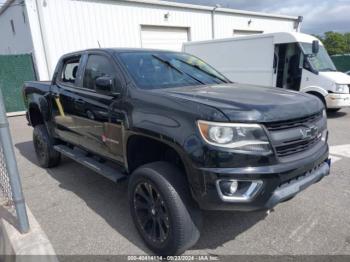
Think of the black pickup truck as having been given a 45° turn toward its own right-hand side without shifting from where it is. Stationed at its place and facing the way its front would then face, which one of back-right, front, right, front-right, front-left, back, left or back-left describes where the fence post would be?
right

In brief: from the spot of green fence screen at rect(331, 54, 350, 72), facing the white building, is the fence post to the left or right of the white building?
left

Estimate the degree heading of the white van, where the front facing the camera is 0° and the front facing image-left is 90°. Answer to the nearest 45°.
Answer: approximately 315°

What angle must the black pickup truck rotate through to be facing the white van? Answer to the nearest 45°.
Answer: approximately 90° to its left

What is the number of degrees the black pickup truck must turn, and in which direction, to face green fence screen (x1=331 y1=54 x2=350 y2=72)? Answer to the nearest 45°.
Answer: approximately 90° to its left

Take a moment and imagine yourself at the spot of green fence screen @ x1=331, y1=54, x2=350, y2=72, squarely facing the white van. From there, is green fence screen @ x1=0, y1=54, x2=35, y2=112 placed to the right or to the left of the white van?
right

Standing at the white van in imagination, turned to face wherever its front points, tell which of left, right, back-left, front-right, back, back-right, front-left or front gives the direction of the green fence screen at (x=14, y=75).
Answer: back-right

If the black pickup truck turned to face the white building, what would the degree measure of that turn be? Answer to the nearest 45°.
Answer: approximately 135° to its left

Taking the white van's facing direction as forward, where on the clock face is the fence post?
The fence post is roughly at 2 o'clock from the white van.

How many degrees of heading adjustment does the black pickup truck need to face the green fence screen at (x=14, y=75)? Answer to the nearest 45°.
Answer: approximately 180°
